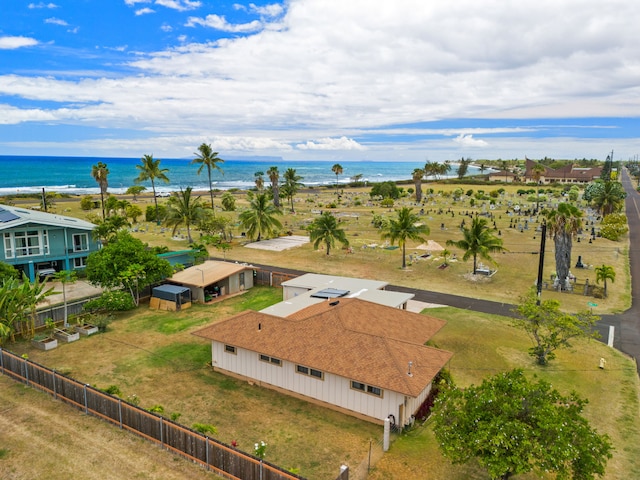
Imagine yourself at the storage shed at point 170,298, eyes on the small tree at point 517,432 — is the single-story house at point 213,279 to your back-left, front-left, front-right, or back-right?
back-left

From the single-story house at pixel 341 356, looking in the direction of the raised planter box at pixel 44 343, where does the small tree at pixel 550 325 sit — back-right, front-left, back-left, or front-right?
back-right

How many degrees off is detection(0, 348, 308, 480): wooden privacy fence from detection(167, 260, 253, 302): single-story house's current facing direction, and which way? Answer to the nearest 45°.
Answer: approximately 45° to its right

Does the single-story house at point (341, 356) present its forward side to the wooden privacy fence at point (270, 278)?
no

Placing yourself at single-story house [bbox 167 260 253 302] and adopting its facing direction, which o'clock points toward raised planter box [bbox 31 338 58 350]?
The raised planter box is roughly at 3 o'clock from the single-story house.

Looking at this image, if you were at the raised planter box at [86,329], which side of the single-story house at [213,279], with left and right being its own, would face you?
right

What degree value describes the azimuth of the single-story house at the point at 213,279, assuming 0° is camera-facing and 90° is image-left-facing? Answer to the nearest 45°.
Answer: approximately 315°

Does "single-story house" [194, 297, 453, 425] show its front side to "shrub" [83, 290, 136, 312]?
no

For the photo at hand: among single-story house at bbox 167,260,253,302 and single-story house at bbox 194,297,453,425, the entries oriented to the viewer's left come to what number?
0

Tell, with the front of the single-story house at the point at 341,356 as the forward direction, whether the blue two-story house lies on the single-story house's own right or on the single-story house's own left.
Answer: on the single-story house's own left

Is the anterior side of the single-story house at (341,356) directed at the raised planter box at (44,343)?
no

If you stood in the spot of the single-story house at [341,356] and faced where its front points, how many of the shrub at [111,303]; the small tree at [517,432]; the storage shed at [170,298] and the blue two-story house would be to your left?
3
